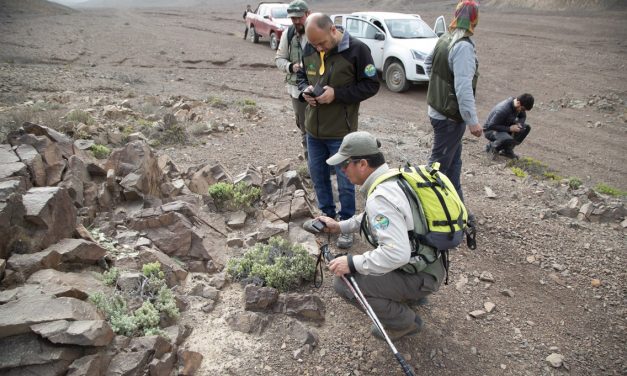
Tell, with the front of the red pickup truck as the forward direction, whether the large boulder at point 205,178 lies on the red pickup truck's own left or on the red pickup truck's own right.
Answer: on the red pickup truck's own right

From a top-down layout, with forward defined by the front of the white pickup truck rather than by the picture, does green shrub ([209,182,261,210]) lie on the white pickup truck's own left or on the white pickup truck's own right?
on the white pickup truck's own right

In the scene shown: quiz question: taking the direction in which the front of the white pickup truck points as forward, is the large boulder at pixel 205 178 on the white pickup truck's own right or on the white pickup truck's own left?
on the white pickup truck's own right

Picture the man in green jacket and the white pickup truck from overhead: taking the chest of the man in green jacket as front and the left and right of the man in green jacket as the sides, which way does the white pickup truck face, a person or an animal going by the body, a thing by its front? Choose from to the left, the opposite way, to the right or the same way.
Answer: to the left

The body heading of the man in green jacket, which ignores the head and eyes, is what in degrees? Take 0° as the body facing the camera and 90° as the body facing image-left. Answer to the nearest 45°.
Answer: approximately 45°

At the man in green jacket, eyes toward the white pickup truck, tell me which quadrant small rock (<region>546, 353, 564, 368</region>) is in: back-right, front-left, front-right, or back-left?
back-right

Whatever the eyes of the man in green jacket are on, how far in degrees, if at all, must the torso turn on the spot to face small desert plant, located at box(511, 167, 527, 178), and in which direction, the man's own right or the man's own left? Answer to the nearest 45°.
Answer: approximately 180°

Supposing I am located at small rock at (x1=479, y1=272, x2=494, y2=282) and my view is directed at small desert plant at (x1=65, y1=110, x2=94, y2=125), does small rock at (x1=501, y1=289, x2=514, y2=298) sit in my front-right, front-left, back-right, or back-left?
back-left

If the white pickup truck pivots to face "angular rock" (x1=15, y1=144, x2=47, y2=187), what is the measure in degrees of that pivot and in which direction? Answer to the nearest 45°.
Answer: approximately 45° to its right

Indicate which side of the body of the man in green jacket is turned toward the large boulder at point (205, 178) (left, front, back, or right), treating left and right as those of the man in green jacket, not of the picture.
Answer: right
